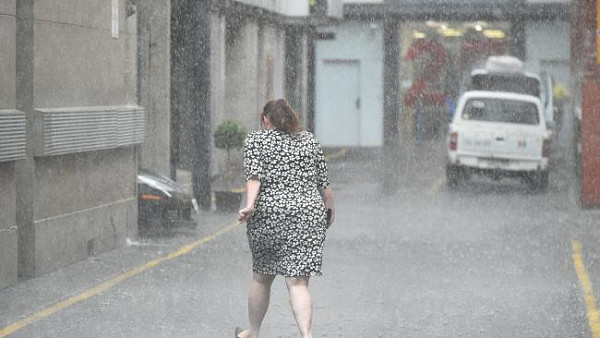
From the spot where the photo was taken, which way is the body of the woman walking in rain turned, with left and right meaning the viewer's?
facing away from the viewer and to the left of the viewer

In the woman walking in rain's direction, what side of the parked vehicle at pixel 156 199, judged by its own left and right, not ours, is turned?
right

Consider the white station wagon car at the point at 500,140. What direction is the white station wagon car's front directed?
away from the camera

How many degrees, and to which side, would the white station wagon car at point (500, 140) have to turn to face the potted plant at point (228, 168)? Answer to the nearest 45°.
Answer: approximately 135° to its left
